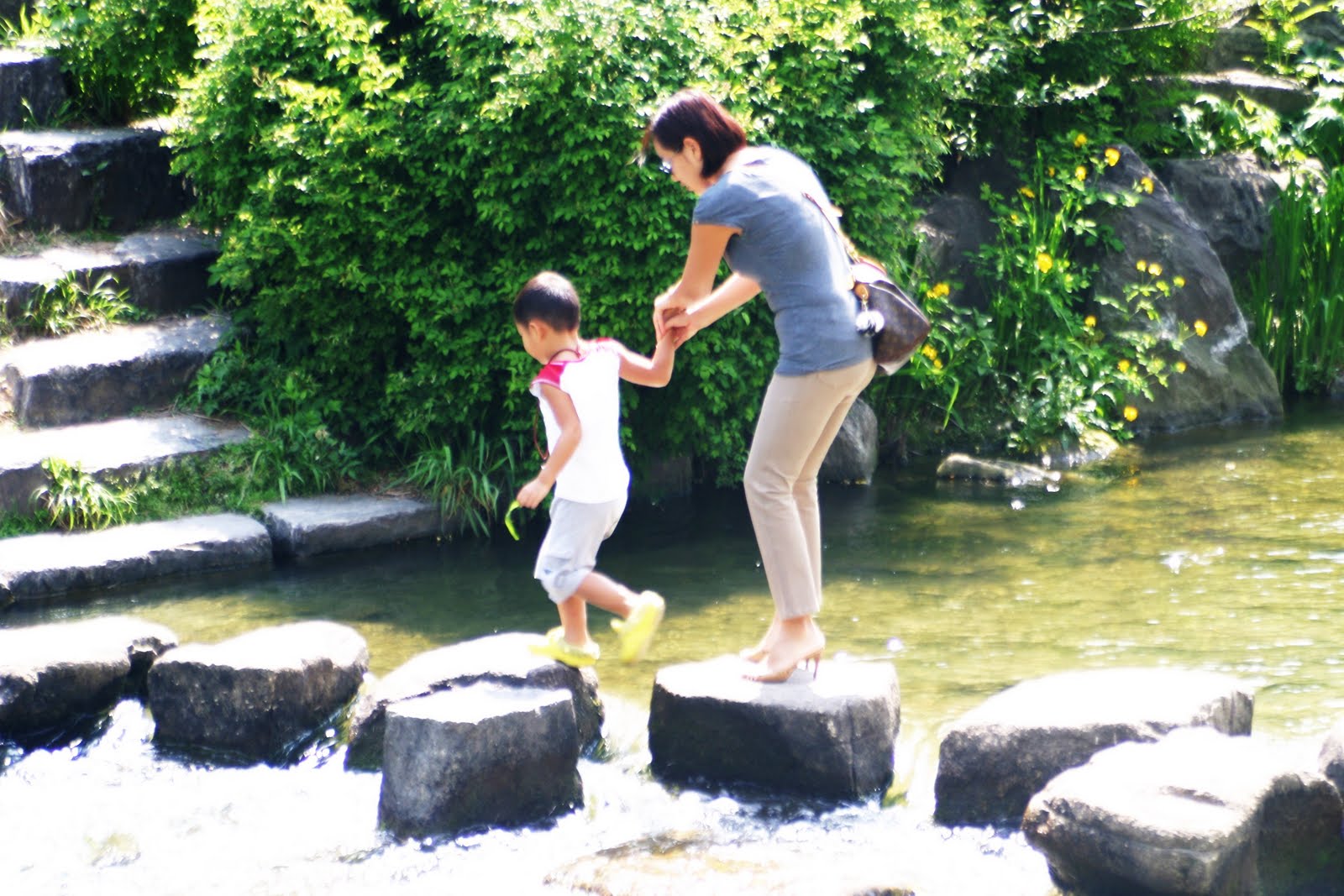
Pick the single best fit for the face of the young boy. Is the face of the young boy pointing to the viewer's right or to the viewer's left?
to the viewer's left

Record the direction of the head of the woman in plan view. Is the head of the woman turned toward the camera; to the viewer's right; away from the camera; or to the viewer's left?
to the viewer's left

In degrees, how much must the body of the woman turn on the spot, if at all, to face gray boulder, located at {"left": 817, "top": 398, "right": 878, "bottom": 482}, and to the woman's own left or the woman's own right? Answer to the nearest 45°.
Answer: approximately 90° to the woman's own right

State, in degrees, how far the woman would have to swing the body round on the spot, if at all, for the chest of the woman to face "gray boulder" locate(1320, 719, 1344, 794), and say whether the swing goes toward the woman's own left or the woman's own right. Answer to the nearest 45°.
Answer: approximately 180°

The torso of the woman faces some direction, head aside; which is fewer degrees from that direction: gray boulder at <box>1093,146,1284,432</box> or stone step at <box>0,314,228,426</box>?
the stone step

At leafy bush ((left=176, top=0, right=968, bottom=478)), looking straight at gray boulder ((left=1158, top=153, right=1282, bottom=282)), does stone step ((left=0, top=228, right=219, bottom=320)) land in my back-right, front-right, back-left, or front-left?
back-left

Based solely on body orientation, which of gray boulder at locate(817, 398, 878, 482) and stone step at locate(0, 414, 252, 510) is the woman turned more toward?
the stone step

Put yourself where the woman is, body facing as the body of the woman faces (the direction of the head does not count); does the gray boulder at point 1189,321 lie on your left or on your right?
on your right

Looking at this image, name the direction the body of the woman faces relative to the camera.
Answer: to the viewer's left

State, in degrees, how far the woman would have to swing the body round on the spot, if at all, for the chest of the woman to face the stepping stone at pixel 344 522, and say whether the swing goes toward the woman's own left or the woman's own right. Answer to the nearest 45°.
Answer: approximately 45° to the woman's own right
